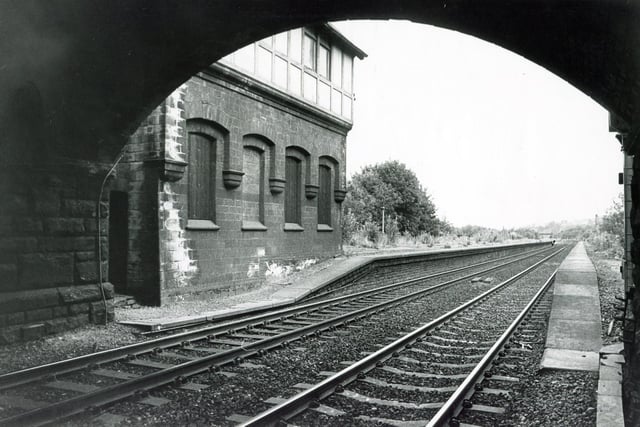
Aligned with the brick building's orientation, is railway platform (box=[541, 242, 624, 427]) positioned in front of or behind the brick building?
in front

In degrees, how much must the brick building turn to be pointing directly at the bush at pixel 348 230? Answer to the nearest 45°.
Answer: approximately 135° to its left

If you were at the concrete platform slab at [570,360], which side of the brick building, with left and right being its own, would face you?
front

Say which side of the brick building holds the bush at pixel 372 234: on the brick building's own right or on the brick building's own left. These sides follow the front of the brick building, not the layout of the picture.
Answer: on the brick building's own left

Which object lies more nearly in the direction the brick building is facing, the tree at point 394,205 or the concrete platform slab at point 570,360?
the concrete platform slab

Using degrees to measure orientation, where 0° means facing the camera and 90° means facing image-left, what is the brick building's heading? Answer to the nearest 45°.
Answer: approximately 315°

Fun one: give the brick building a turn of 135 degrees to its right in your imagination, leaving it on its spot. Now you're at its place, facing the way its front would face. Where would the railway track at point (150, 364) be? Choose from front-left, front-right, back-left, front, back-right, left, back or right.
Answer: left

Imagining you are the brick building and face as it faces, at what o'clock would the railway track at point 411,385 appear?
The railway track is roughly at 1 o'clock from the brick building.
